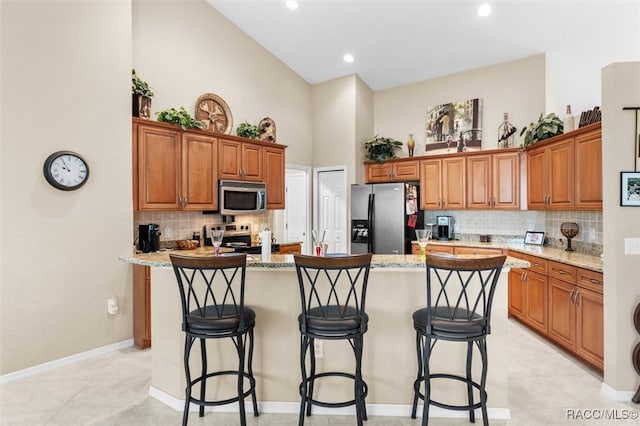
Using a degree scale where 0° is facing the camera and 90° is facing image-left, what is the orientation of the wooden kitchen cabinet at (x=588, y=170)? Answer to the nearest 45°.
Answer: approximately 45°

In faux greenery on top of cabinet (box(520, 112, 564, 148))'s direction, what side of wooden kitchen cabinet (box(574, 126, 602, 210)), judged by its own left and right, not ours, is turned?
right

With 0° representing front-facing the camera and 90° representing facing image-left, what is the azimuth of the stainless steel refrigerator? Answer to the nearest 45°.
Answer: approximately 0°

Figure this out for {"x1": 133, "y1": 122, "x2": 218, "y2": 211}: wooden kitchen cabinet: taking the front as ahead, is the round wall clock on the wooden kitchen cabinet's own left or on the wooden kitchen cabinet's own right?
on the wooden kitchen cabinet's own right

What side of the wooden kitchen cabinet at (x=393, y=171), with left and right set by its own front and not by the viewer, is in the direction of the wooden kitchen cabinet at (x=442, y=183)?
left

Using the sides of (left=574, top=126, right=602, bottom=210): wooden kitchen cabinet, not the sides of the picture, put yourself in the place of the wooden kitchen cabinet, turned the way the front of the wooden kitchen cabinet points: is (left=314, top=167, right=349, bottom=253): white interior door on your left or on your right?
on your right

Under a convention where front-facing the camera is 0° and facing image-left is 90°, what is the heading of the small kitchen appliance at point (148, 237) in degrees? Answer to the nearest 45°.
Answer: approximately 315°

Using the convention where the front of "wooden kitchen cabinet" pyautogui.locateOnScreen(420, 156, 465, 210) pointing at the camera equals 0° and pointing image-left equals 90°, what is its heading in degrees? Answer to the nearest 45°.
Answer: approximately 0°

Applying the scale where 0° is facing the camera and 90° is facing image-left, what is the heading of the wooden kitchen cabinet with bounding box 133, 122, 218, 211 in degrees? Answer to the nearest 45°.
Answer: approximately 315°
